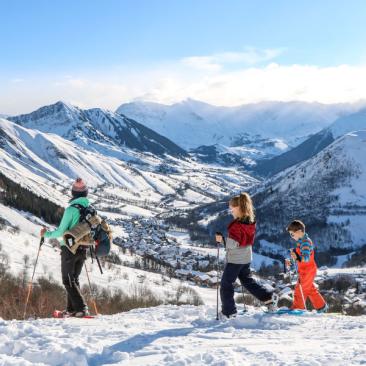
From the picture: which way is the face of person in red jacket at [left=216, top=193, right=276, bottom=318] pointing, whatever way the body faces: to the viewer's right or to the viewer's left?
to the viewer's left

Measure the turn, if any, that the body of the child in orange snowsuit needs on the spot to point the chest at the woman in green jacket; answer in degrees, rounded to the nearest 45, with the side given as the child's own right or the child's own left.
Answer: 0° — they already face them

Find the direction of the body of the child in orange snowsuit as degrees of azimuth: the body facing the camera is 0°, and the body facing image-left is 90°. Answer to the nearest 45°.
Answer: approximately 90°

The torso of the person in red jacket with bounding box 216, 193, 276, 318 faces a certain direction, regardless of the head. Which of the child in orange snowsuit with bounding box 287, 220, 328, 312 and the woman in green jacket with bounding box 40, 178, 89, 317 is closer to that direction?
the woman in green jacket
